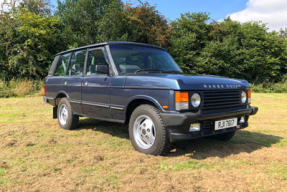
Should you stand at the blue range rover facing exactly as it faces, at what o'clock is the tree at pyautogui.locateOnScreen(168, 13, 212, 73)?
The tree is roughly at 8 o'clock from the blue range rover.

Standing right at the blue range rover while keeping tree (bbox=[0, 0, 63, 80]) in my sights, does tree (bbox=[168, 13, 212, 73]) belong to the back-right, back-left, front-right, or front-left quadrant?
front-right

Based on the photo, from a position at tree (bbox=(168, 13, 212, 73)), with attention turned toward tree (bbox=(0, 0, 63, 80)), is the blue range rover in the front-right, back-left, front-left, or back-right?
front-left

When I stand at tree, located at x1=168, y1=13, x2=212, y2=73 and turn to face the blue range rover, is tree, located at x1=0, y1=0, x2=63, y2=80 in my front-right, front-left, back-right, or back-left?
front-right

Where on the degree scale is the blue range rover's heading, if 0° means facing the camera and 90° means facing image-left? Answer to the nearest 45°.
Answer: approximately 315°

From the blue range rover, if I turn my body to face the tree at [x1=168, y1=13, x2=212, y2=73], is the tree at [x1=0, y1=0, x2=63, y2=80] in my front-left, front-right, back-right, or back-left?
front-left

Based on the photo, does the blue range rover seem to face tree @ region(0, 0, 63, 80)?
no
